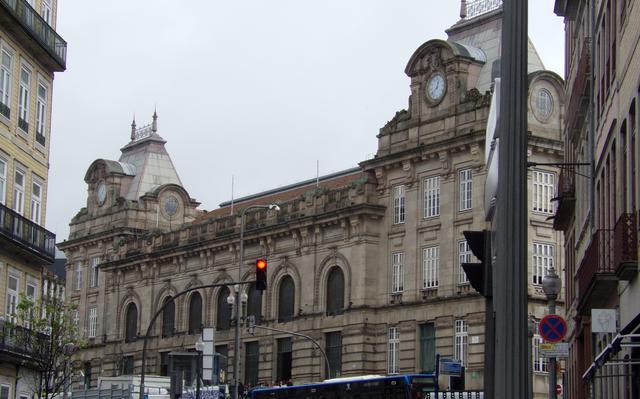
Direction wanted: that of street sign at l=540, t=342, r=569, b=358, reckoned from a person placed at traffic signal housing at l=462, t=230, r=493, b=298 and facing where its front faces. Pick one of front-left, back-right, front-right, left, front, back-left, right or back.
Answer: right

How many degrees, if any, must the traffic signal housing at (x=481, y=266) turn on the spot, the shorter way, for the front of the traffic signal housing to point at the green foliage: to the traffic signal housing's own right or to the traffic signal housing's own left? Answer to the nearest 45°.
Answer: approximately 45° to the traffic signal housing's own right

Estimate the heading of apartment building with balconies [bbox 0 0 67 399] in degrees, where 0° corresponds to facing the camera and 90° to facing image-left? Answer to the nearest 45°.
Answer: approximately 315°

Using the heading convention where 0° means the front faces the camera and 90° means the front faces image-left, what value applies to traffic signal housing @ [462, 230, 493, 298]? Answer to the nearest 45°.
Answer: approximately 90°

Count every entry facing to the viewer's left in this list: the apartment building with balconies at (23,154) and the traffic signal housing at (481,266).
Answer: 1

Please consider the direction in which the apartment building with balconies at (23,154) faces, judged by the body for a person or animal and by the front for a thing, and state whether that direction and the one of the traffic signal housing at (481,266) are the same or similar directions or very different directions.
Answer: very different directions
